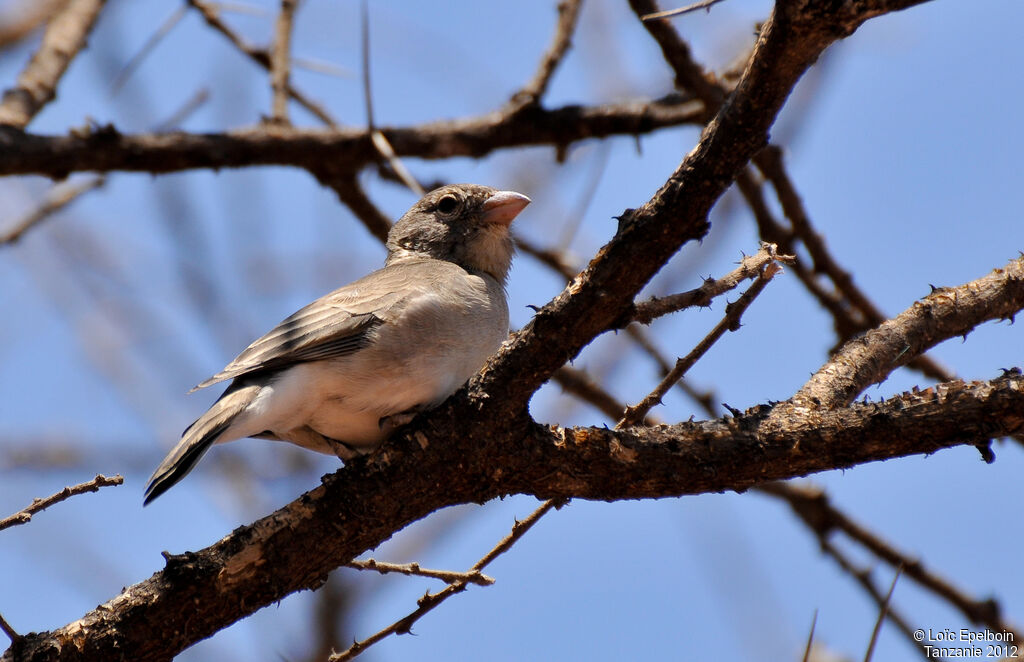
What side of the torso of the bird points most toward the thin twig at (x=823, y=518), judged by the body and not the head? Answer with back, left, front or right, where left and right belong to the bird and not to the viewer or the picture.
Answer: front

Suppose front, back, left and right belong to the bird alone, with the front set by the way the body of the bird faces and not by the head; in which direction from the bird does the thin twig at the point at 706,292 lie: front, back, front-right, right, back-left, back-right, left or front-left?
front-right

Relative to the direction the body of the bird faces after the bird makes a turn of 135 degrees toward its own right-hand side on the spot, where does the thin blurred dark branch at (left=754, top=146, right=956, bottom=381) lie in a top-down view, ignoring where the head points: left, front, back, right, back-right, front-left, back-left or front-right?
back-left

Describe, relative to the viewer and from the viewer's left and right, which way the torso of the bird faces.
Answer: facing to the right of the viewer
